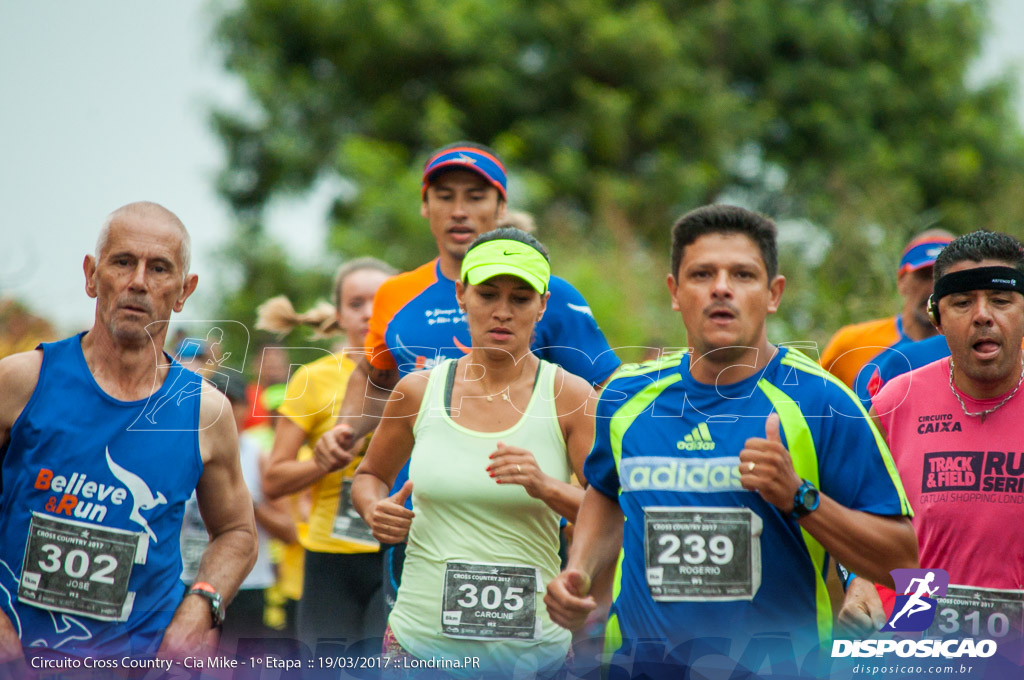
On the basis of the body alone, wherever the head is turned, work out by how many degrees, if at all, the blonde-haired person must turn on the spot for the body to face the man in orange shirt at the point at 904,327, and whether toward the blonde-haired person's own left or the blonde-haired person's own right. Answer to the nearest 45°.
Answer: approximately 45° to the blonde-haired person's own left

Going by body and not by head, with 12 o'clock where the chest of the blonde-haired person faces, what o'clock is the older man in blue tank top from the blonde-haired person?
The older man in blue tank top is roughly at 12 o'clock from the blonde-haired person.

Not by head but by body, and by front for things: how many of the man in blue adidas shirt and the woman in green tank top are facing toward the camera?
2

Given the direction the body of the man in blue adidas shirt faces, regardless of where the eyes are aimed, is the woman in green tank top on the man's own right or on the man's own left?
on the man's own right

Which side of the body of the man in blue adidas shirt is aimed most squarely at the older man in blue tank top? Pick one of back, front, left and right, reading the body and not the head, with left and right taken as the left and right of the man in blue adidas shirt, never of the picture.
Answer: right

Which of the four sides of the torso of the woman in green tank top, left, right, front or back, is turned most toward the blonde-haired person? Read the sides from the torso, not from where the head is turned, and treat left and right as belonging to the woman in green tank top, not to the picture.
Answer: back

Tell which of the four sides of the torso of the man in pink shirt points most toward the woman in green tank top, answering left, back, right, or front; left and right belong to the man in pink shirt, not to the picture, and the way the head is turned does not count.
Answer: right

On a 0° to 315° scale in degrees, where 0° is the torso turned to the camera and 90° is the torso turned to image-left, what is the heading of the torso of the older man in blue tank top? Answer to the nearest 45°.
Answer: approximately 0°
